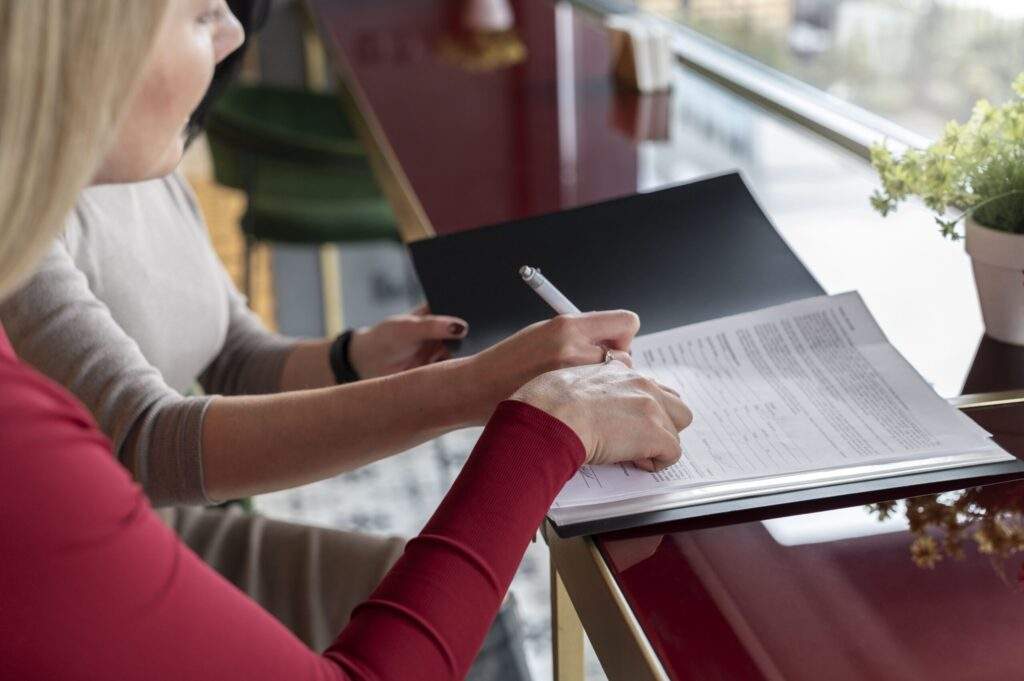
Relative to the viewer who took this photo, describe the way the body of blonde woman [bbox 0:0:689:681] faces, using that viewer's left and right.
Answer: facing away from the viewer and to the right of the viewer

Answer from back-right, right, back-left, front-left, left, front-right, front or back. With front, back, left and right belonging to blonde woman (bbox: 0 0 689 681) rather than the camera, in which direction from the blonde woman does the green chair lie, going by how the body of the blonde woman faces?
front-left

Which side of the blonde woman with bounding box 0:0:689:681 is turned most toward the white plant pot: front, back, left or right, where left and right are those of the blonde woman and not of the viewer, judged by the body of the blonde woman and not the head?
front
